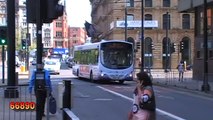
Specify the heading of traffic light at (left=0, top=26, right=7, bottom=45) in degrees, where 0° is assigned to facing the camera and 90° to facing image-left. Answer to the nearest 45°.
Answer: approximately 0°

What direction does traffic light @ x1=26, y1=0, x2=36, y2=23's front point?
away from the camera
